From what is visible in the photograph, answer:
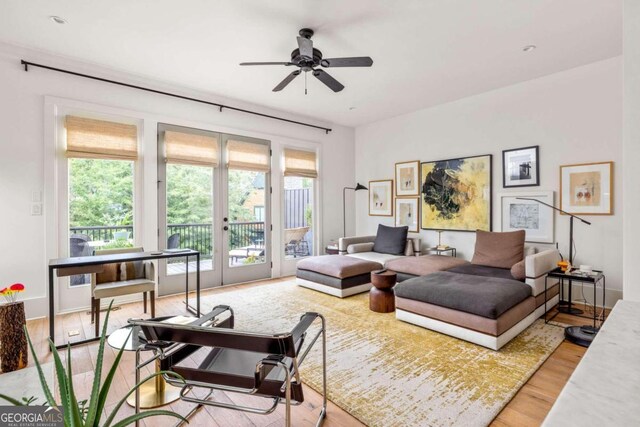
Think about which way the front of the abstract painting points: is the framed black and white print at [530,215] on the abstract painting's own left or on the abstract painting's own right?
on the abstract painting's own left

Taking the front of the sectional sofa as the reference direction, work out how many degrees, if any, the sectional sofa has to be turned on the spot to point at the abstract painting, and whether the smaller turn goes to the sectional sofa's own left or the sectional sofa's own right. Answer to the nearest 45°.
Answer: approximately 135° to the sectional sofa's own right

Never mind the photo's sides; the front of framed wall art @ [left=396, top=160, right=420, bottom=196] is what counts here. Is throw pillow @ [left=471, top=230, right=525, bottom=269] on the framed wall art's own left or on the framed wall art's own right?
on the framed wall art's own left

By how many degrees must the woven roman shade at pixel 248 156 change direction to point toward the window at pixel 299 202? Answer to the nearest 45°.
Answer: approximately 90° to its left

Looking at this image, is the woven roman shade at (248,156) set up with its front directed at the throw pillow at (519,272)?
yes
